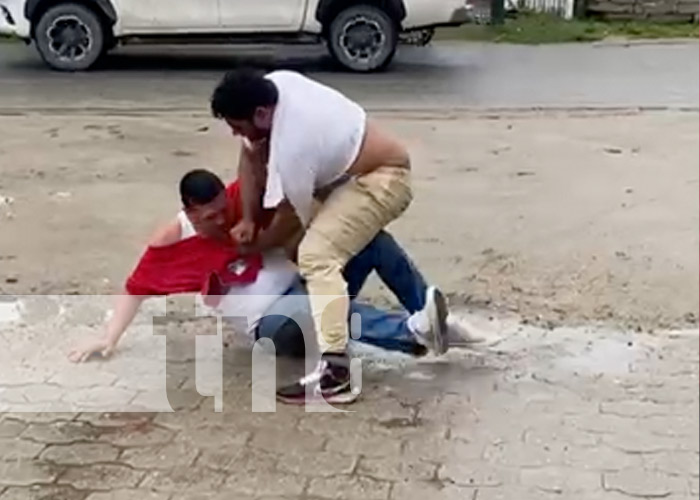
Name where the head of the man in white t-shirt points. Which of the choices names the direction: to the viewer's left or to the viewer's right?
to the viewer's left

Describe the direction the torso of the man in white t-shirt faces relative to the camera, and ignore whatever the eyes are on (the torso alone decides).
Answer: to the viewer's left

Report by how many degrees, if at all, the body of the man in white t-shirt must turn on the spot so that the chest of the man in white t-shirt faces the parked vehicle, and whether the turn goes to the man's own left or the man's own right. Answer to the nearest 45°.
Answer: approximately 90° to the man's own right
